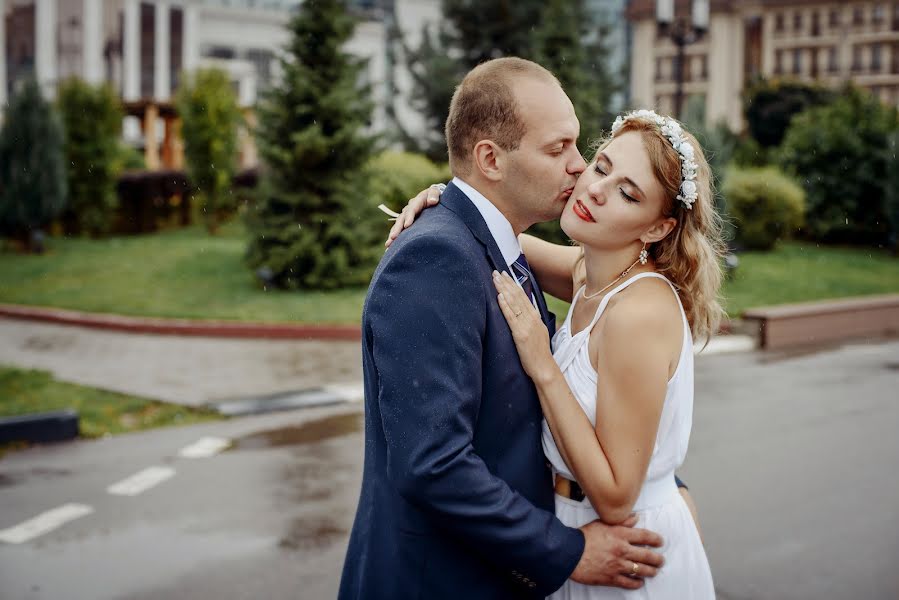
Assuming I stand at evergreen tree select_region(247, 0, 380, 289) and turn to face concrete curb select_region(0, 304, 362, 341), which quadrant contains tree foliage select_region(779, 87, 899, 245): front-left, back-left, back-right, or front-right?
back-left

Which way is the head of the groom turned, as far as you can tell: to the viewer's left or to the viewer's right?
to the viewer's right

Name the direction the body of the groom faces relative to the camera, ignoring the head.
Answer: to the viewer's right

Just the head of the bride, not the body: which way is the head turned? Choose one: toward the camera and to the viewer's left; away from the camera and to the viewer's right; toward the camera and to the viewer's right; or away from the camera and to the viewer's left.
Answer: toward the camera and to the viewer's left
